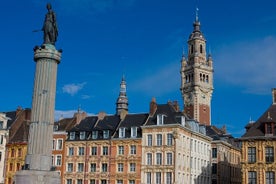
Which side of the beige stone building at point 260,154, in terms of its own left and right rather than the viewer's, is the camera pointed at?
front

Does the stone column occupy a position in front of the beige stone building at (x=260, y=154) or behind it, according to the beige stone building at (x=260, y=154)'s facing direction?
in front
